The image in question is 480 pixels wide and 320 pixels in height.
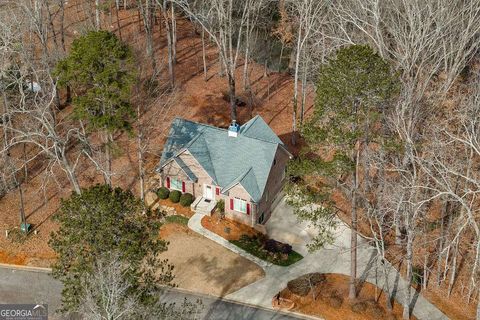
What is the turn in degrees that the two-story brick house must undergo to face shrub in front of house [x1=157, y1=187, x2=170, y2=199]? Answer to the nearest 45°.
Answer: approximately 45° to its right

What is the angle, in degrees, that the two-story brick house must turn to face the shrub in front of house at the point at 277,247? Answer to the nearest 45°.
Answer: approximately 90° to its left

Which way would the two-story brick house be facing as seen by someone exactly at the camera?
facing the viewer and to the left of the viewer
